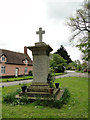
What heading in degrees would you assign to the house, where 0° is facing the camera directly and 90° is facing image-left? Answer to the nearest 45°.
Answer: approximately 315°

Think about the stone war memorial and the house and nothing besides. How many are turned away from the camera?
0

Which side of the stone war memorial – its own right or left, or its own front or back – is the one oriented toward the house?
back

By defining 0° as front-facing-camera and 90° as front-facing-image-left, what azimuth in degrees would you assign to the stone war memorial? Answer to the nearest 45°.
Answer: approximately 0°

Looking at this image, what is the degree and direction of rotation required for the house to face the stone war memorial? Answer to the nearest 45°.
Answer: approximately 45° to its right
